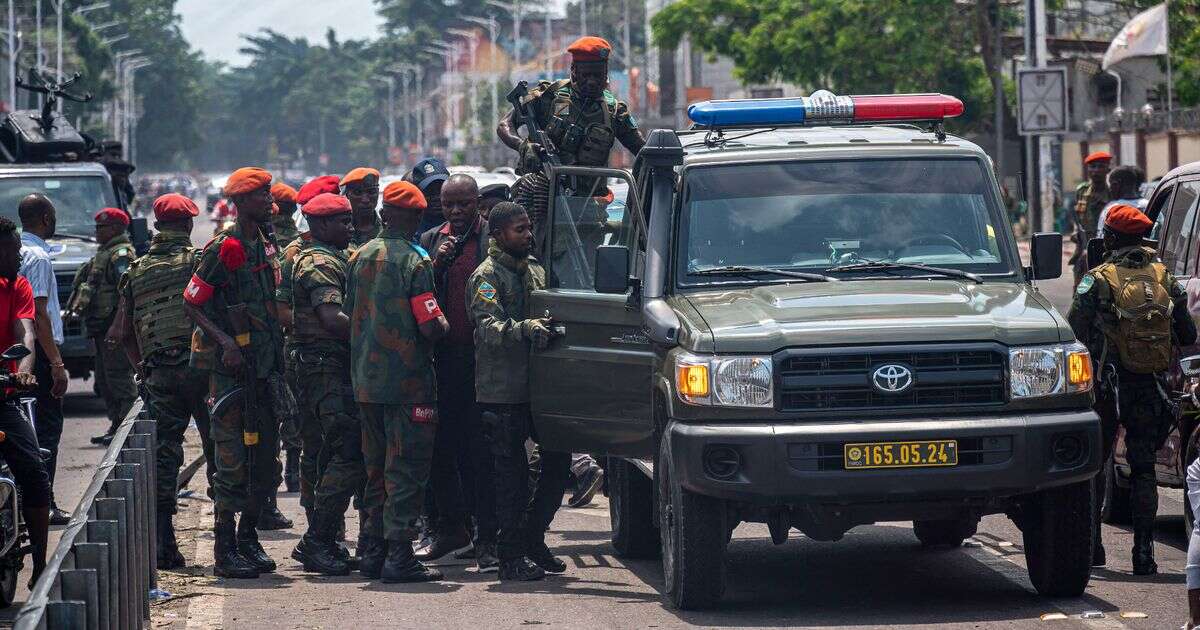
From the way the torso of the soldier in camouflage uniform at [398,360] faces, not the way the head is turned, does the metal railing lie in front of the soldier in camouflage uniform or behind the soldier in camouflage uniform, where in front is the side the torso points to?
behind

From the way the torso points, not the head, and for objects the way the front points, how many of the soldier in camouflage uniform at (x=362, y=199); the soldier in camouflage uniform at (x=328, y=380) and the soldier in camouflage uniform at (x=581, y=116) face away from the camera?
0

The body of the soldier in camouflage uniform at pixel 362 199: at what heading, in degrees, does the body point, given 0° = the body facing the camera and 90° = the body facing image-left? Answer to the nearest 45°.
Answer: approximately 315°

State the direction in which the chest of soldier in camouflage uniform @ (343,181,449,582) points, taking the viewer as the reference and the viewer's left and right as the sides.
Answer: facing away from the viewer and to the right of the viewer

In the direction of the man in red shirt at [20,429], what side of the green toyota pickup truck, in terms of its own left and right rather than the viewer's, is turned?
right

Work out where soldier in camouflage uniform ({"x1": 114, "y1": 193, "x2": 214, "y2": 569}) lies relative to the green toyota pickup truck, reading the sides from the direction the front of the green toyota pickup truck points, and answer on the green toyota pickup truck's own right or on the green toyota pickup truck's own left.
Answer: on the green toyota pickup truck's own right

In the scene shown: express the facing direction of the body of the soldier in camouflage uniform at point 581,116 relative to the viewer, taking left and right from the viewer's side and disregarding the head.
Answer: facing the viewer

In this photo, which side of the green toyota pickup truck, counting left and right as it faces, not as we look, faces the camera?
front

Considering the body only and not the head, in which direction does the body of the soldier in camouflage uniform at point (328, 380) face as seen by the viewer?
to the viewer's right

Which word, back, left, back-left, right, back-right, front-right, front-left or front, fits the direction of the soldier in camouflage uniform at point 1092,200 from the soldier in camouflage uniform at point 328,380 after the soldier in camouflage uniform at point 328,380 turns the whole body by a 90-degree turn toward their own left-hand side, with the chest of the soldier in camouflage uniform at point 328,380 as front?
front-right

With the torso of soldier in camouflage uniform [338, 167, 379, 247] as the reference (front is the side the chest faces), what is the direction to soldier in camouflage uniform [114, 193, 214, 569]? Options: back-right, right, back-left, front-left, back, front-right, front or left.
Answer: right

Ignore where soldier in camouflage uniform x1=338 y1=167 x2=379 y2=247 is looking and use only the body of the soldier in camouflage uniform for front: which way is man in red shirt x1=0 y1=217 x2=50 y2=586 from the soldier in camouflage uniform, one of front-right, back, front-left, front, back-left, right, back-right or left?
right
